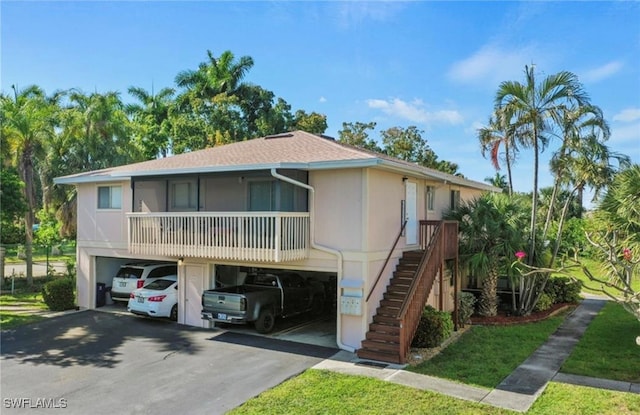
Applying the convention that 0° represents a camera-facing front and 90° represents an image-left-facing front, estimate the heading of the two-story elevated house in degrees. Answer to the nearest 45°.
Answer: approximately 45°

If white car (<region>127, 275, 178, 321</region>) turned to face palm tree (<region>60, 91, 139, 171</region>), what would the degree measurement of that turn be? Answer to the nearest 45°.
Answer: approximately 45° to its left

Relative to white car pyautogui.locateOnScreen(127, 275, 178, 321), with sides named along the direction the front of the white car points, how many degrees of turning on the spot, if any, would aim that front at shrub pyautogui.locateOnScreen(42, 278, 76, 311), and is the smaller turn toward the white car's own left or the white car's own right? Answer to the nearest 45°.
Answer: approximately 90° to the white car's own left

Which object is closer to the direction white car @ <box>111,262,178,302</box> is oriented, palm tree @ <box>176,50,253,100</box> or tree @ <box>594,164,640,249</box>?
the palm tree

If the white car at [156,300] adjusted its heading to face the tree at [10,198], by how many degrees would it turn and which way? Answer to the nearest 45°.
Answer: approximately 90° to its left

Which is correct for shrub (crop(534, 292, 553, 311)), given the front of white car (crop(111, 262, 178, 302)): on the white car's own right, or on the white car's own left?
on the white car's own right

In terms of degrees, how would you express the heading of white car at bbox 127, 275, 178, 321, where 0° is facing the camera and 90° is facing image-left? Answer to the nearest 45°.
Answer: approximately 225°

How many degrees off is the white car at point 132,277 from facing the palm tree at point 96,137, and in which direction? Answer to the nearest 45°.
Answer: approximately 45° to its left

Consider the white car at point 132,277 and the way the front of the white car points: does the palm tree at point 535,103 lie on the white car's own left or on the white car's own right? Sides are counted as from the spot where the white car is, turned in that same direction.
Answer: on the white car's own right

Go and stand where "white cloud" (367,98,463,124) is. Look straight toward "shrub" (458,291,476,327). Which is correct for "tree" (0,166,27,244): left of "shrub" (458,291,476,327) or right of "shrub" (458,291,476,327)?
right

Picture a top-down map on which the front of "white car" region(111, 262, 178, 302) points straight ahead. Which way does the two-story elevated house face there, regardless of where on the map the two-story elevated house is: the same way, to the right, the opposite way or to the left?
the opposite way
